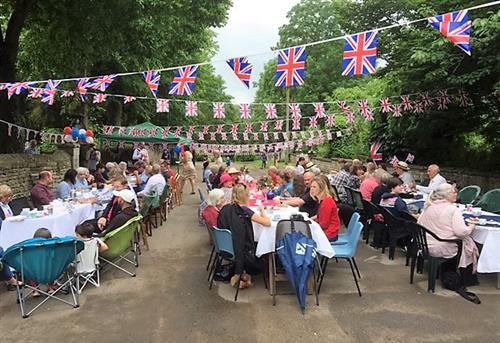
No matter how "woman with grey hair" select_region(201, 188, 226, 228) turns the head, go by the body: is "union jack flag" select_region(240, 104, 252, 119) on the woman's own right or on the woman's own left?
on the woman's own left

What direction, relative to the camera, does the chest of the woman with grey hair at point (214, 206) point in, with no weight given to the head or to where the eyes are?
to the viewer's right

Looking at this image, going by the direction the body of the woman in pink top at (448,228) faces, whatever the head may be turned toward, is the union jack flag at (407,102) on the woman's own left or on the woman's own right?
on the woman's own left

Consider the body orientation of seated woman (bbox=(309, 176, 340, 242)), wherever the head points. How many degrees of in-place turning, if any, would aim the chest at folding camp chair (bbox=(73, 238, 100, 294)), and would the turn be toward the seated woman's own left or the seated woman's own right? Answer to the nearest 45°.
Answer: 0° — they already face it

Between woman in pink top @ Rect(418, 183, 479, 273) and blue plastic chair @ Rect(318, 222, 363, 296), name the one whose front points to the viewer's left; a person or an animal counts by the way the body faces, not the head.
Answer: the blue plastic chair

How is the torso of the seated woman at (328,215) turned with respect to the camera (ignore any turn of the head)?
to the viewer's left

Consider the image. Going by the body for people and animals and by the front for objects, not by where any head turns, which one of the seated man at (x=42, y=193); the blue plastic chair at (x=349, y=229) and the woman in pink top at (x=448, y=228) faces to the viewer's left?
the blue plastic chair

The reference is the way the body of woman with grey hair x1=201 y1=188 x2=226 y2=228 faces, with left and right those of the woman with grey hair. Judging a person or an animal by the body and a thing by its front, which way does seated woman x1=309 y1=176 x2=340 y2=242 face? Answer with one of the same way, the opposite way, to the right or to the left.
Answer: the opposite way

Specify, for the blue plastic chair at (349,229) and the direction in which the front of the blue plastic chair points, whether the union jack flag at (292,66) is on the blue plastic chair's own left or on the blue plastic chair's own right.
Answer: on the blue plastic chair's own right

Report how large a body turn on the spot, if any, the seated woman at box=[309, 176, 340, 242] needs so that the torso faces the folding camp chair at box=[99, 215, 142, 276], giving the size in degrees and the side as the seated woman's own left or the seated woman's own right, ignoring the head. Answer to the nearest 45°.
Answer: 0° — they already face it
